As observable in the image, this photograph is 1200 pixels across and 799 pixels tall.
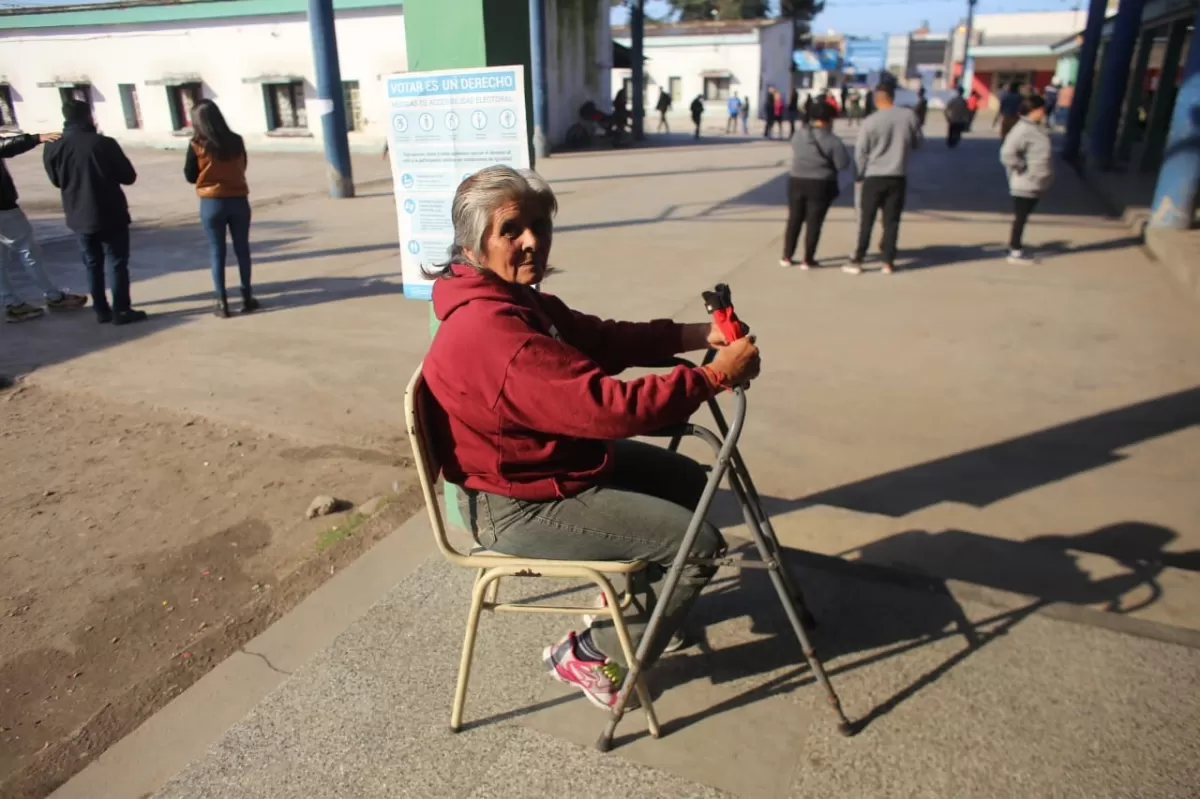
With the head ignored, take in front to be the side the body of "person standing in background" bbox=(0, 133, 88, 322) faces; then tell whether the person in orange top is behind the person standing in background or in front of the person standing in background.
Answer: in front

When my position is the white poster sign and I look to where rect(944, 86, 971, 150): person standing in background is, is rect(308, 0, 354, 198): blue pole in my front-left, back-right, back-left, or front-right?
front-left

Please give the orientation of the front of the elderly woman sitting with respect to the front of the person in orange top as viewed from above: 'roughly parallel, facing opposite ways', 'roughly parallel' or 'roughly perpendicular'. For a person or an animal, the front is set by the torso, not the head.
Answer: roughly perpendicular

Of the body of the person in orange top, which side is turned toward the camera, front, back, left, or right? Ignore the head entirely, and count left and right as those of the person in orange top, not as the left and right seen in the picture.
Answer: back

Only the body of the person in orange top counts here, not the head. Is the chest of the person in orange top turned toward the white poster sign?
no

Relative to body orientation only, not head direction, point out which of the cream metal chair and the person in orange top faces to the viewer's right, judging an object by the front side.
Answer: the cream metal chair

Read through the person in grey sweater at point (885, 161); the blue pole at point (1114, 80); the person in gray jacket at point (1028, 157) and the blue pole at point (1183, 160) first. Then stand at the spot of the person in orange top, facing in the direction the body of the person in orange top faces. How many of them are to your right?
4

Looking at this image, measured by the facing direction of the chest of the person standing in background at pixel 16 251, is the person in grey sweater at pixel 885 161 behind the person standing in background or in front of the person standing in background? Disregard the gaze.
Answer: in front

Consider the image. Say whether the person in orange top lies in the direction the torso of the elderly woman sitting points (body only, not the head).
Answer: no

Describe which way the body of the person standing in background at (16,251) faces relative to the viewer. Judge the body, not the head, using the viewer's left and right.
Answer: facing to the right of the viewer

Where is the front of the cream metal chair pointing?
to the viewer's right

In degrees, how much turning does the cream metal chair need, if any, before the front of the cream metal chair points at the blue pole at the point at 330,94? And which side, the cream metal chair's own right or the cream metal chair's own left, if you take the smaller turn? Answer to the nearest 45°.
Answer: approximately 90° to the cream metal chair's own left

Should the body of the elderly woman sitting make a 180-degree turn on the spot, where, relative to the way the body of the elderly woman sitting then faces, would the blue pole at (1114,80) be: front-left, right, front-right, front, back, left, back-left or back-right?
back-right

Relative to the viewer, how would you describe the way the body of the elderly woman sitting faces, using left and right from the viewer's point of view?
facing to the right of the viewer

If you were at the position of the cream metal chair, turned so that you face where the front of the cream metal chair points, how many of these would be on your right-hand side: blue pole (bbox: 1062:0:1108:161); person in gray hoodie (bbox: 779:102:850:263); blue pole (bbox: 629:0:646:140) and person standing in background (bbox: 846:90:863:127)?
0

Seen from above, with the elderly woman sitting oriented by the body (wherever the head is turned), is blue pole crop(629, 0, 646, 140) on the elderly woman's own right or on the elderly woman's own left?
on the elderly woman's own left

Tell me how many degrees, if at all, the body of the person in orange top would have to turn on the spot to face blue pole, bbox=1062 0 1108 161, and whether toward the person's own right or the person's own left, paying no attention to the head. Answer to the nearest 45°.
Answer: approximately 90° to the person's own right

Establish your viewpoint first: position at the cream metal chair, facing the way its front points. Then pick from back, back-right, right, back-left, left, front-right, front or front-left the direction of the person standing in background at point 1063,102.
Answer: front-left

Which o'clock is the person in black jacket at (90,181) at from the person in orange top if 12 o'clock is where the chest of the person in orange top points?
The person in black jacket is roughly at 9 o'clock from the person in orange top.
